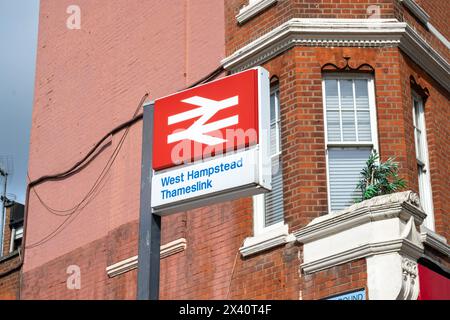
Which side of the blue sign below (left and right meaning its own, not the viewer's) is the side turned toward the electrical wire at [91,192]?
right

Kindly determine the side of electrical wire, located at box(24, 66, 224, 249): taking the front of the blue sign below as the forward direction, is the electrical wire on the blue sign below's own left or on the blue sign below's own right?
on the blue sign below's own right

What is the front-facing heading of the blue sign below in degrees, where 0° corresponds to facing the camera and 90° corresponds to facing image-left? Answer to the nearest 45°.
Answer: approximately 45°
